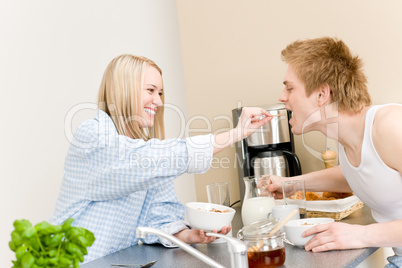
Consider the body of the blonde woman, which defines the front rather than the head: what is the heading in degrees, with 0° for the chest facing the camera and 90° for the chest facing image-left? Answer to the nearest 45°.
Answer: approximately 270°

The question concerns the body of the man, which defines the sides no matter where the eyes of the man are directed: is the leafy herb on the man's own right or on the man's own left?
on the man's own left

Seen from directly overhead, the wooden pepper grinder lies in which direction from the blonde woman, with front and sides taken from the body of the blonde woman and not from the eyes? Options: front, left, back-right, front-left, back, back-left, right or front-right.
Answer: front-left

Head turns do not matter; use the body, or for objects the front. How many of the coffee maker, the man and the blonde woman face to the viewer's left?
1

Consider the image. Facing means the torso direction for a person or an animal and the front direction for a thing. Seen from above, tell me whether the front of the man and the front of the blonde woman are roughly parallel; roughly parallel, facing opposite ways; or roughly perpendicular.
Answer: roughly parallel, facing opposite ways

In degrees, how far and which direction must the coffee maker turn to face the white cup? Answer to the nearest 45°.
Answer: approximately 45° to its right

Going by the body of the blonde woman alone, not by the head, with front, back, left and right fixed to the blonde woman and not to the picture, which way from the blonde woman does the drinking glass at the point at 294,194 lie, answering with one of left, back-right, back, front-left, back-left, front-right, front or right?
front

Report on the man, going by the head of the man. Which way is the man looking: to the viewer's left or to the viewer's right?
to the viewer's left

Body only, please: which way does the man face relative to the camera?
to the viewer's left

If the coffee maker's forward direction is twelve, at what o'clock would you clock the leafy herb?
The leafy herb is roughly at 2 o'clock from the coffee maker.

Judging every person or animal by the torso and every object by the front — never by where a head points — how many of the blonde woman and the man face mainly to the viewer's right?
1
